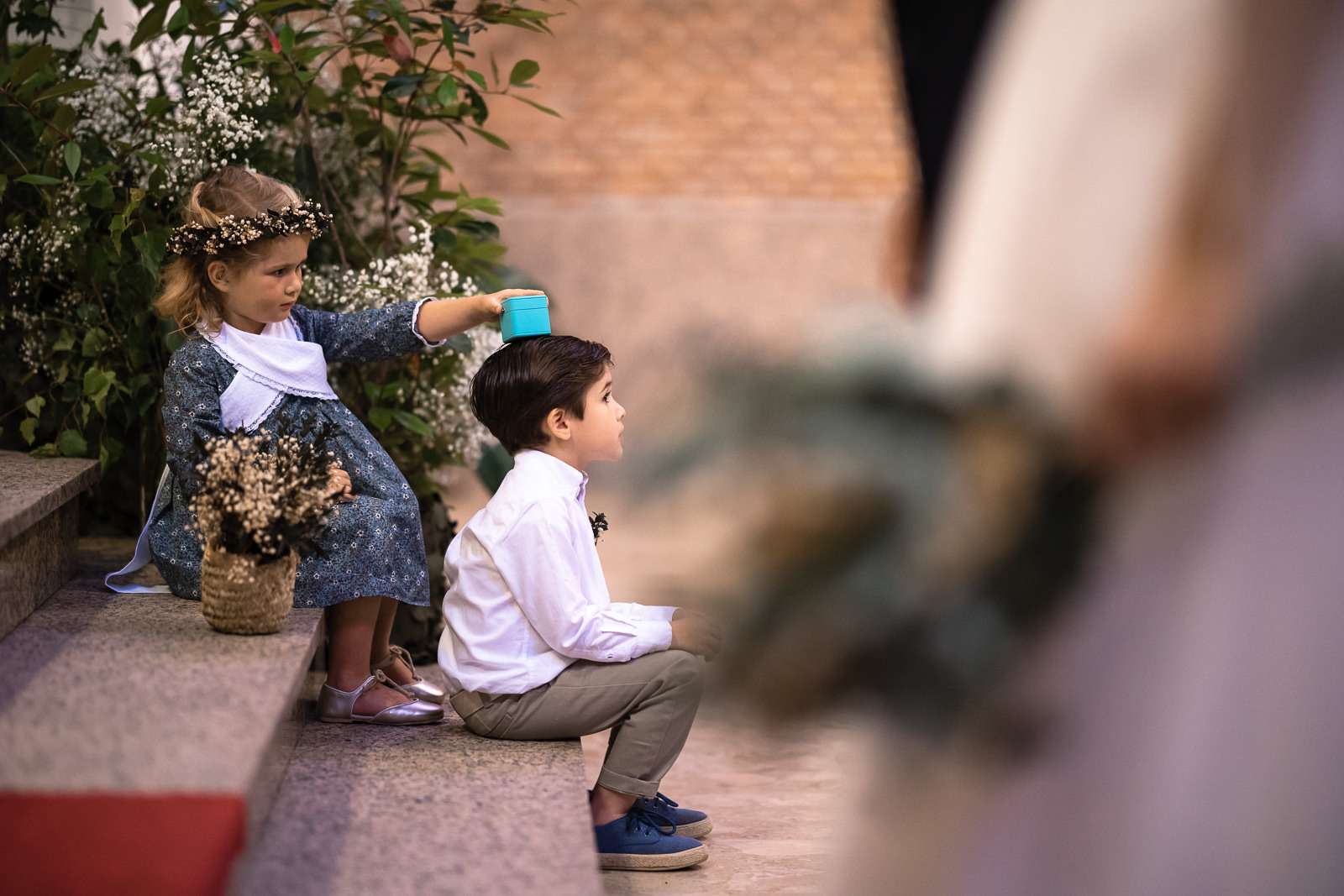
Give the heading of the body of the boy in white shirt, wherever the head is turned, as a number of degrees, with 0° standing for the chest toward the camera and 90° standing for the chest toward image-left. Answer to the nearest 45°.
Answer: approximately 270°

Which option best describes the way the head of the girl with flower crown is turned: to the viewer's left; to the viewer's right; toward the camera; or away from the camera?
to the viewer's right

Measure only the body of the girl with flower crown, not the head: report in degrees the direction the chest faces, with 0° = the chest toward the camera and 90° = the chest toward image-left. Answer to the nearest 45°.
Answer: approximately 315°

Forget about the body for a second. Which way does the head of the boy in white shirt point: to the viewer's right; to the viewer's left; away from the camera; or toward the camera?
to the viewer's right

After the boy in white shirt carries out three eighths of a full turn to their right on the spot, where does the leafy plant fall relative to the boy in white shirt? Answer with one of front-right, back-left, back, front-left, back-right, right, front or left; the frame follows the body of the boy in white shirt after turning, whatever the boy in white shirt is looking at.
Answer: right
